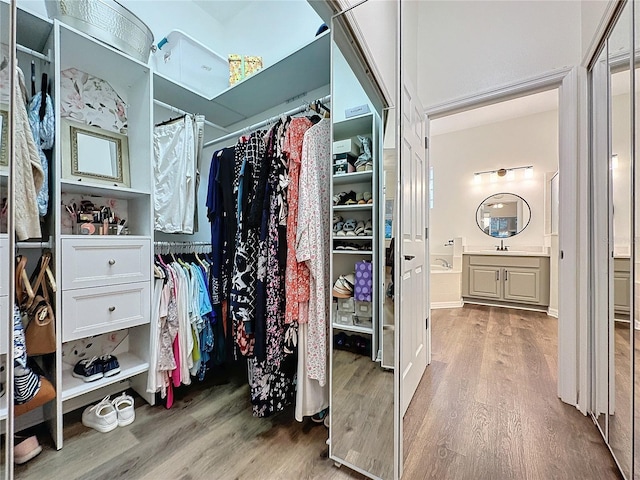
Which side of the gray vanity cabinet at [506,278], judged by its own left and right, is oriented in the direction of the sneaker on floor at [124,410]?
front

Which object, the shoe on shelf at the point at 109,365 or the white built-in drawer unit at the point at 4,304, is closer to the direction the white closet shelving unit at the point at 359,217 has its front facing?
the white built-in drawer unit

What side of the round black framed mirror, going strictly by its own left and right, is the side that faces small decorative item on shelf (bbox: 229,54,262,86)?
front

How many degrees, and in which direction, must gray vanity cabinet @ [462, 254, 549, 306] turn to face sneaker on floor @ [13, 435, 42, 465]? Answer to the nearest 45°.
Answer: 0° — it already faces it

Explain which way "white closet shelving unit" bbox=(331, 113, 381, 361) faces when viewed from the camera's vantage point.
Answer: facing the viewer and to the left of the viewer

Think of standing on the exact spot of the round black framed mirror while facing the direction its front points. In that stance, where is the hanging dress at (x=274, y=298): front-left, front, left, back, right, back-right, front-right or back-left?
front

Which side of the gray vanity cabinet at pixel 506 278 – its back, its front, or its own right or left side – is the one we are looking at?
front

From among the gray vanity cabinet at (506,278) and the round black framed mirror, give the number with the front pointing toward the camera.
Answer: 2
